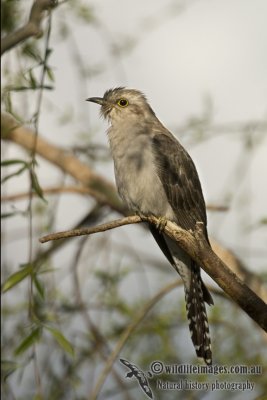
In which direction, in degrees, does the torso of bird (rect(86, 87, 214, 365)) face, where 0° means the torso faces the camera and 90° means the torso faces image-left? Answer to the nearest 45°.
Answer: approximately 45°

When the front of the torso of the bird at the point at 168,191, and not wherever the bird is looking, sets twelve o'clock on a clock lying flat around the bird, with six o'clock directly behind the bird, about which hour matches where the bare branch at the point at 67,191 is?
The bare branch is roughly at 3 o'clock from the bird.

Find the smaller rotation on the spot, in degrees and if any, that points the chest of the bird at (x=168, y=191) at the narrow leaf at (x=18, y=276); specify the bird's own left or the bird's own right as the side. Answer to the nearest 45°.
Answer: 0° — it already faces it

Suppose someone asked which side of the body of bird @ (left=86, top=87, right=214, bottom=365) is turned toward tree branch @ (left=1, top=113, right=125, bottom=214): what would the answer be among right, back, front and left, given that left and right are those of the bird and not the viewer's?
right
